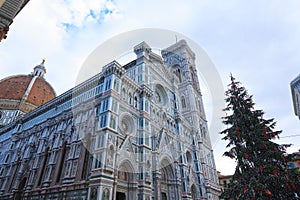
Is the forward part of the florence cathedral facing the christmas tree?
yes

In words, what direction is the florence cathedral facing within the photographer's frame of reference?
facing the viewer and to the right of the viewer
